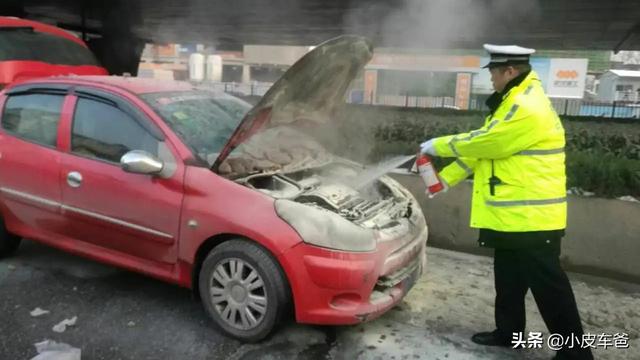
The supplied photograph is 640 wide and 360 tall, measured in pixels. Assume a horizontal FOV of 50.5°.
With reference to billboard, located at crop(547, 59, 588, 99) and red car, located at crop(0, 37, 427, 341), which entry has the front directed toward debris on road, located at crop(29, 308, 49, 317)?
the billboard

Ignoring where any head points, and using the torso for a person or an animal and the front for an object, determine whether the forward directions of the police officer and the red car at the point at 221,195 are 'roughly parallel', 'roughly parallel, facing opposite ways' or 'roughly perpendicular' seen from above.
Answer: roughly parallel, facing opposite ways

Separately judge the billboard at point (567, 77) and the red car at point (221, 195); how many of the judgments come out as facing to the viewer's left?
0

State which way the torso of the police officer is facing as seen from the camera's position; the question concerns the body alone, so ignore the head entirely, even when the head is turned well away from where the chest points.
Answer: to the viewer's left

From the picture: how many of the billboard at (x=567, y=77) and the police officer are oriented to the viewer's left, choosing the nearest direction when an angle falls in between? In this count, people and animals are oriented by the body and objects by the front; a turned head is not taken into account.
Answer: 1

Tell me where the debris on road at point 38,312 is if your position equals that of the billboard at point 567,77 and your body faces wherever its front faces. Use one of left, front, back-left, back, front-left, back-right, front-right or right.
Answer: front

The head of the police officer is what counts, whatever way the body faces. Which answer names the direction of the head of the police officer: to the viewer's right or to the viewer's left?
to the viewer's left

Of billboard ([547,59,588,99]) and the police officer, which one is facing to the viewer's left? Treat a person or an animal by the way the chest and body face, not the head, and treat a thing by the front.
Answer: the police officer

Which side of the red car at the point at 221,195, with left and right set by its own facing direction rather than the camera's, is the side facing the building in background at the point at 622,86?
left

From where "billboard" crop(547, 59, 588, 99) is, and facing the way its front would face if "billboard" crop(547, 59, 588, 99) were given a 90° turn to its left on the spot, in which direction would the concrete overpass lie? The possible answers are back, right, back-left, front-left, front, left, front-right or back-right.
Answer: right

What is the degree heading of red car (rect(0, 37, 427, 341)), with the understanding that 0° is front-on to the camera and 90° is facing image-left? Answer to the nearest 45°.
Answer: approximately 315°

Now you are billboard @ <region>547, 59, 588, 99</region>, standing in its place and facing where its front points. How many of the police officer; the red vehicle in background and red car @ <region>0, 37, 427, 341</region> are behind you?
0

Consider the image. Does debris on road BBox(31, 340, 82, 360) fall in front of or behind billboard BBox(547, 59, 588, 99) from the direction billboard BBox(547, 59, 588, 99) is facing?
in front

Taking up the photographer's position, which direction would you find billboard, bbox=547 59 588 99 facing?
facing the viewer

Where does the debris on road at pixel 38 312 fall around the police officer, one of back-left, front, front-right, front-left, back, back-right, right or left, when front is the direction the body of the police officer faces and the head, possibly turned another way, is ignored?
front

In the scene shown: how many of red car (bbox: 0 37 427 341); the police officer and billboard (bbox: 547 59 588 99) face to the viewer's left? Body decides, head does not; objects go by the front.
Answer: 1

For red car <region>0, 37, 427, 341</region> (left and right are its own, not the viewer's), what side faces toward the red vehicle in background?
back
